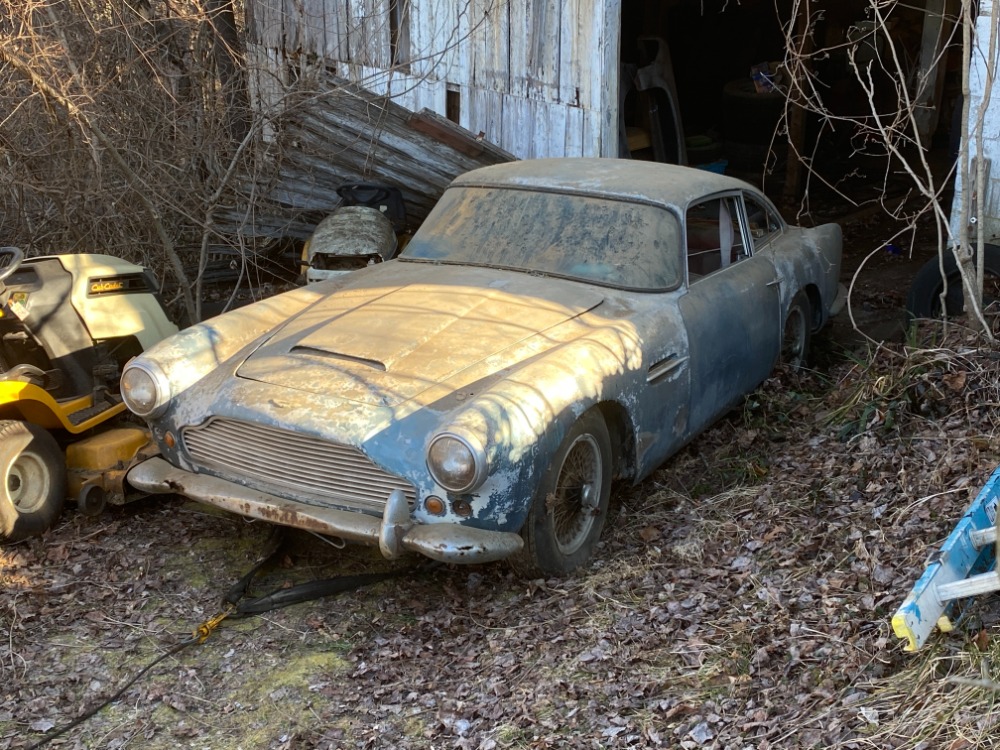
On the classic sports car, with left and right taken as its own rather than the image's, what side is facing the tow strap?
front

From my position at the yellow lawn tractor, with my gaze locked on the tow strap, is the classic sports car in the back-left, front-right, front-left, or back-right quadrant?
front-left

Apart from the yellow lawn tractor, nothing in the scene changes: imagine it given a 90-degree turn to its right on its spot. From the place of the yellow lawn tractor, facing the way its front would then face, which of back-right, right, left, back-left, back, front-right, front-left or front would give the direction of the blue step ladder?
front

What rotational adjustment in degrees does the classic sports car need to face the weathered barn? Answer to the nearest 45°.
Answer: approximately 135° to its right

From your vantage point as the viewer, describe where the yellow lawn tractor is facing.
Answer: facing away from the viewer and to the right of the viewer

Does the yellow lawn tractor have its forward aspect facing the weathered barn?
yes

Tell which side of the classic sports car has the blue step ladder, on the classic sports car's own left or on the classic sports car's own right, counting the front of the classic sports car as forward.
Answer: on the classic sports car's own left

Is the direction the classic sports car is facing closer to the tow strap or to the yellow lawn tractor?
the tow strap

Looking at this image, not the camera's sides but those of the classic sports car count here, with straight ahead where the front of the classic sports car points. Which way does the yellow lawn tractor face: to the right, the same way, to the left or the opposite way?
the opposite way

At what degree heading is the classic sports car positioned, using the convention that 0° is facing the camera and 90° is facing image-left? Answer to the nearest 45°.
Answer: approximately 45°

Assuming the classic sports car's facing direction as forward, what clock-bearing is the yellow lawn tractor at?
The yellow lawn tractor is roughly at 2 o'clock from the classic sports car.
